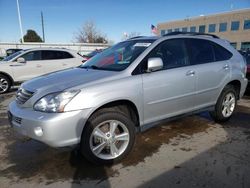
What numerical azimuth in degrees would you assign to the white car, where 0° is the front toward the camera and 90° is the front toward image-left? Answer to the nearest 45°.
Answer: approximately 45°

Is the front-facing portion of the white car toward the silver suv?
no

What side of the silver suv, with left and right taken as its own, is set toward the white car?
right

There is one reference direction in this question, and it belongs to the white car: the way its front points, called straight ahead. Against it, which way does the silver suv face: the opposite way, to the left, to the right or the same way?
the same way

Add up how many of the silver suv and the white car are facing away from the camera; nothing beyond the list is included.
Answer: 0

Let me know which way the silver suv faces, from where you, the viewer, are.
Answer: facing the viewer and to the left of the viewer
